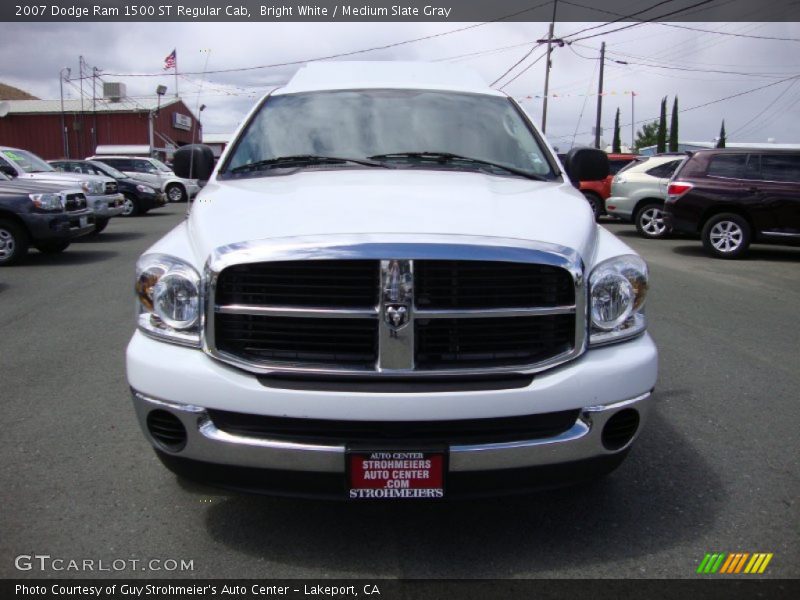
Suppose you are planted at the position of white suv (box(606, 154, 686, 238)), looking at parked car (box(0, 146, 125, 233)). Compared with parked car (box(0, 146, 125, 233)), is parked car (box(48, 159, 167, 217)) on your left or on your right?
right

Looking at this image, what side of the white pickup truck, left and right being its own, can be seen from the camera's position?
front

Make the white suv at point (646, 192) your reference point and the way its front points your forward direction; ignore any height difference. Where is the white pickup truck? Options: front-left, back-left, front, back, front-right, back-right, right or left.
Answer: back-right

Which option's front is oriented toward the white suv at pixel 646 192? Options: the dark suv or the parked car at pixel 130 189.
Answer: the parked car

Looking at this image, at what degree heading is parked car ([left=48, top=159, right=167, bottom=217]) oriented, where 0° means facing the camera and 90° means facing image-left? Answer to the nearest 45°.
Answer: approximately 315°

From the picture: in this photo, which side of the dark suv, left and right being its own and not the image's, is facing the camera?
right

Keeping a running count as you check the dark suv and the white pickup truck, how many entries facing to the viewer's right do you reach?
1

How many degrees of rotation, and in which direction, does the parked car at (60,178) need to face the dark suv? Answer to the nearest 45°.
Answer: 0° — it already faces it

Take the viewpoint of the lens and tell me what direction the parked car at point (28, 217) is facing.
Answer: facing the viewer and to the right of the viewer

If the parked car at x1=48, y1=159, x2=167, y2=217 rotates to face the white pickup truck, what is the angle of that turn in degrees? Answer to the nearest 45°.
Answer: approximately 45° to its right

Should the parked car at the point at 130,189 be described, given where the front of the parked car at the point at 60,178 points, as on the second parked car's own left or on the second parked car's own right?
on the second parked car's own left

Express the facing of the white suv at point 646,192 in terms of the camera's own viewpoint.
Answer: facing away from the viewer and to the right of the viewer

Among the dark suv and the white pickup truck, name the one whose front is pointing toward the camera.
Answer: the white pickup truck

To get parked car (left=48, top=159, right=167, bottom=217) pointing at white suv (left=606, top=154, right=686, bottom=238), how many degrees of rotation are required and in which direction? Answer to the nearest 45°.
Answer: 0° — it already faces it
